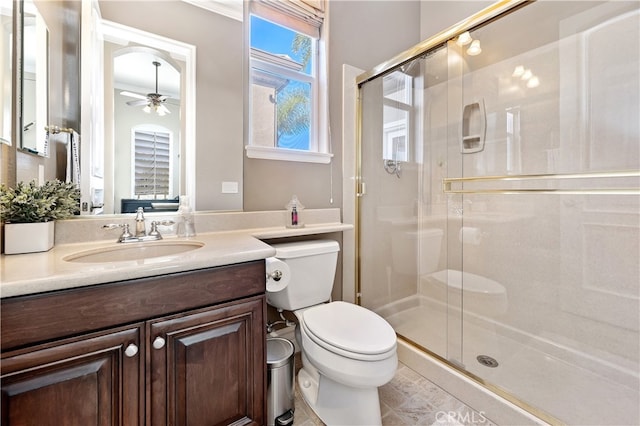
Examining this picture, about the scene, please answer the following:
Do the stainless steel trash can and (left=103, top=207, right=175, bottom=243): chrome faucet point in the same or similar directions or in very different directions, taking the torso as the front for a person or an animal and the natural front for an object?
same or similar directions

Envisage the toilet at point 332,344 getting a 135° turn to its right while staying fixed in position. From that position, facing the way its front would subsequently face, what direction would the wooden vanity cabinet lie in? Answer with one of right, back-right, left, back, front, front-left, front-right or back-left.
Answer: front-left

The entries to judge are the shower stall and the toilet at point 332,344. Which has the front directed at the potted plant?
the shower stall

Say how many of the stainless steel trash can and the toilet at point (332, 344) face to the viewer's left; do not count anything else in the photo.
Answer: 0

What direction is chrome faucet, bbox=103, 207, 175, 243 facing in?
toward the camera

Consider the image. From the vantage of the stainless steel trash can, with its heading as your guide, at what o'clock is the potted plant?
The potted plant is roughly at 4 o'clock from the stainless steel trash can.

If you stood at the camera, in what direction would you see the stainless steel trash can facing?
facing the viewer and to the right of the viewer

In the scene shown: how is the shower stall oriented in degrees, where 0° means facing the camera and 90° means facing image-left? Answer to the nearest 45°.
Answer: approximately 45°

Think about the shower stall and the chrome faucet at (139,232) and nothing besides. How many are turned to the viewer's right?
0

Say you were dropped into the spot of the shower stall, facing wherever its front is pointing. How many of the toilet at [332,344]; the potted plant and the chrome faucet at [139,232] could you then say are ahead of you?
3

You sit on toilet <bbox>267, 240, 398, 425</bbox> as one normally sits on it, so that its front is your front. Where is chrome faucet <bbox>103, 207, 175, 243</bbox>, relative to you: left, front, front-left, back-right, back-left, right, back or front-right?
back-right

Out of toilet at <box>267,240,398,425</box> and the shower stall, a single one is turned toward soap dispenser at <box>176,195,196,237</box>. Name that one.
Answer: the shower stall
